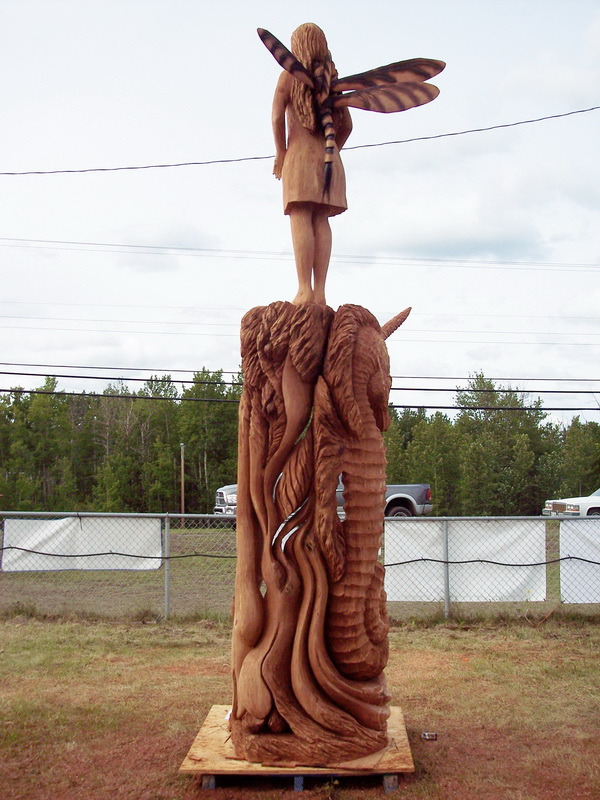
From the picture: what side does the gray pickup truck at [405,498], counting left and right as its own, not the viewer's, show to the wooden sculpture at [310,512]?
left

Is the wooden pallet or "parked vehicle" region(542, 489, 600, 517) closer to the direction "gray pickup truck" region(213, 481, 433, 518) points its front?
the wooden pallet

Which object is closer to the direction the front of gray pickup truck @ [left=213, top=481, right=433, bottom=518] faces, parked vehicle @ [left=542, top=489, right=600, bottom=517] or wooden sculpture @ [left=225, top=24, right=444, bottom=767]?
the wooden sculpture

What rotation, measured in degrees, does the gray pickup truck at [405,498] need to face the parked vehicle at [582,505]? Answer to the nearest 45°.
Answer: approximately 135° to its left

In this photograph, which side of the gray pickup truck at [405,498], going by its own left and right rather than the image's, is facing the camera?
left

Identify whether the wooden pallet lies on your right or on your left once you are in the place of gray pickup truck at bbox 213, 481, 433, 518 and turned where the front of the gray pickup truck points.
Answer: on your left
